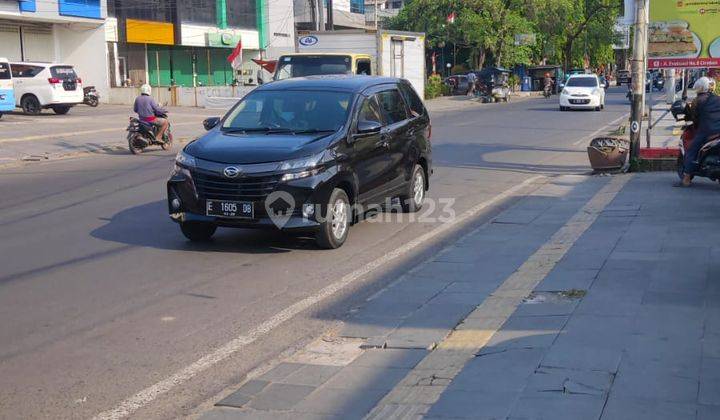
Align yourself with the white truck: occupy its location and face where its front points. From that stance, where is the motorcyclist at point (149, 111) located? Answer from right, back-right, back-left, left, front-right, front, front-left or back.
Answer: front

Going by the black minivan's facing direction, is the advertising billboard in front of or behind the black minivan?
behind

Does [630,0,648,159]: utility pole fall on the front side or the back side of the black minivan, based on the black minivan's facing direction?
on the back side

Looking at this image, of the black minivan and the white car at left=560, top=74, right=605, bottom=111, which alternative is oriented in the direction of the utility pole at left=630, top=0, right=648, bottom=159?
the white car

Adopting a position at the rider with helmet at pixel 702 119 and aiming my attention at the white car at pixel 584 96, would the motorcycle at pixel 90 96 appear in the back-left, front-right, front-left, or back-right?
front-left

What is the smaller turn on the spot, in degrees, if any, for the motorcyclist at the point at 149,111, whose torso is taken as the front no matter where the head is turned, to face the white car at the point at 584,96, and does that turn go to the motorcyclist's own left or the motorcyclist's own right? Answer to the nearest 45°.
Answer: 0° — they already face it

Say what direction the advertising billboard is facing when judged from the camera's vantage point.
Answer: facing the viewer

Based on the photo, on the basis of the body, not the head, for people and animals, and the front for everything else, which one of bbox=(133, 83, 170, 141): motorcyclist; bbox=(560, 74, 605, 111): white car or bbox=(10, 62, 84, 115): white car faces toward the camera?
bbox=(560, 74, 605, 111): white car

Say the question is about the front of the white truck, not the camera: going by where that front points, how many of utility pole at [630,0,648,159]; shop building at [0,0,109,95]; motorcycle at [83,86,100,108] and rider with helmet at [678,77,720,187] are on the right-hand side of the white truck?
2

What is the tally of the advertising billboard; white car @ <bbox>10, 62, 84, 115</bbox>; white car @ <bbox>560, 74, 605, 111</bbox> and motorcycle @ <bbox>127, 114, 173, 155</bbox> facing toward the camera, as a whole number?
2

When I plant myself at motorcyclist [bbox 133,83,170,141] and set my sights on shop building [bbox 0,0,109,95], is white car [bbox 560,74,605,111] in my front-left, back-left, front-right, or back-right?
front-right

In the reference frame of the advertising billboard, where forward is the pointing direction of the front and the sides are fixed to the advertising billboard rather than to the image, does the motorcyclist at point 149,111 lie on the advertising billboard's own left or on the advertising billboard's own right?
on the advertising billboard's own right

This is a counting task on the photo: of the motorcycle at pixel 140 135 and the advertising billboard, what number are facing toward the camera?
1

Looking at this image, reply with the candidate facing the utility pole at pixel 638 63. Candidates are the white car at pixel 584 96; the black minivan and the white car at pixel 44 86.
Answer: the white car at pixel 584 96

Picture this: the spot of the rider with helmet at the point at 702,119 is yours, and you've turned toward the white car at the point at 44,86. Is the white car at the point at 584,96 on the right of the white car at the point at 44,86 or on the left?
right

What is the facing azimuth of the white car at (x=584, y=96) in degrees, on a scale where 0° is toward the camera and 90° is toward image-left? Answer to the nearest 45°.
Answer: approximately 0°

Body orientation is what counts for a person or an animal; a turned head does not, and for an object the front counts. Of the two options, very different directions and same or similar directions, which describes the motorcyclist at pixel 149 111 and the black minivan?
very different directions

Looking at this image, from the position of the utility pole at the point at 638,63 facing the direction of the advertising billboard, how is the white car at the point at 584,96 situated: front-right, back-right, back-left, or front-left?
front-left

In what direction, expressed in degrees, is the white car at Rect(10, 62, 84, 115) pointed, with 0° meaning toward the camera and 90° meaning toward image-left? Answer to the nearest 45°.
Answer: approximately 135°

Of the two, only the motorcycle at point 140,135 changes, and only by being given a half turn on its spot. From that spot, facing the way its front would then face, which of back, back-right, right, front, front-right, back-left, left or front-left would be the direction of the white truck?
back
